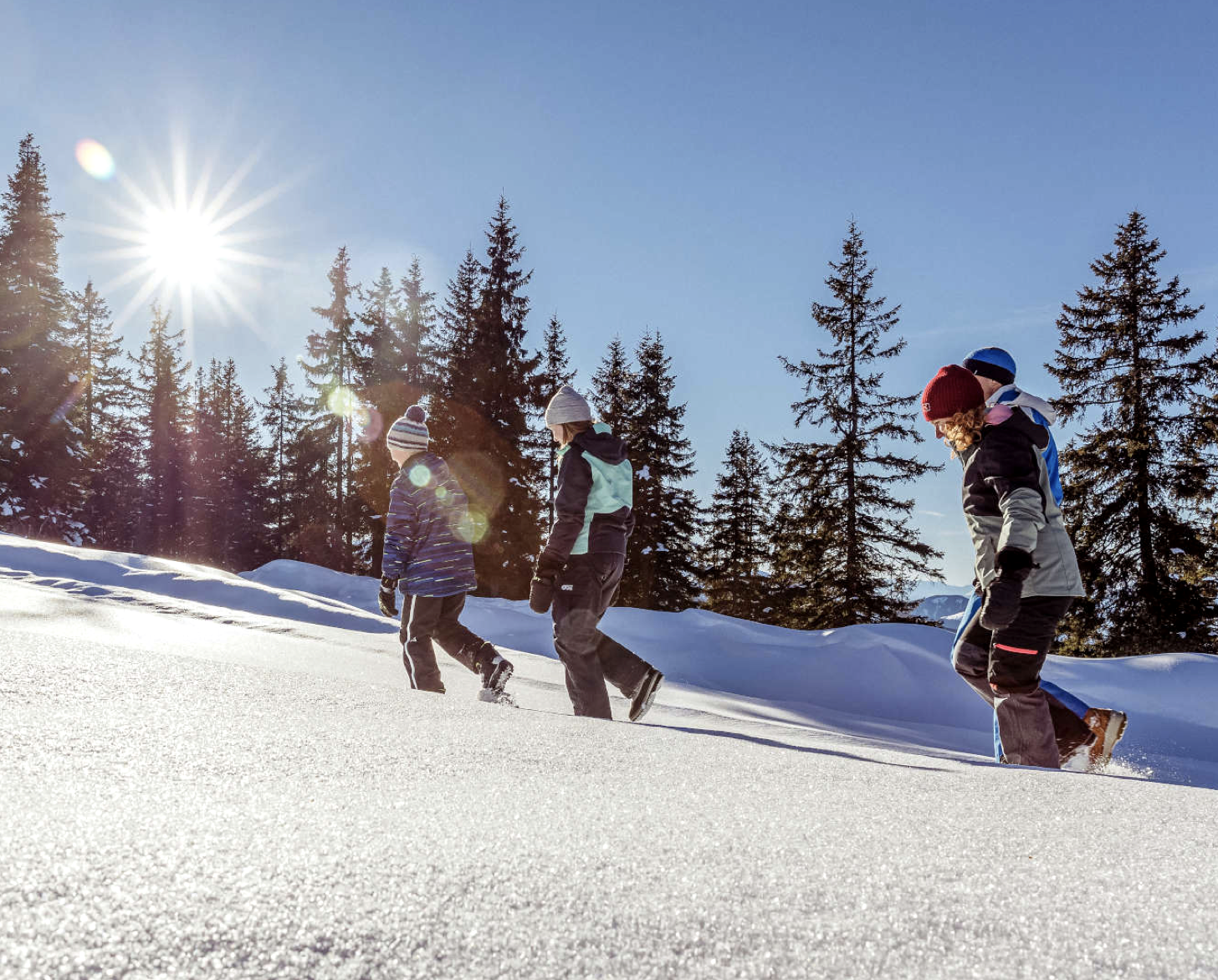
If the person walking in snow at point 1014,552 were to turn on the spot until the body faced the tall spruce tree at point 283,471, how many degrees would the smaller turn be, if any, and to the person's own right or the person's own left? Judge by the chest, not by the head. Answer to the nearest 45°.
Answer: approximately 45° to the person's own right

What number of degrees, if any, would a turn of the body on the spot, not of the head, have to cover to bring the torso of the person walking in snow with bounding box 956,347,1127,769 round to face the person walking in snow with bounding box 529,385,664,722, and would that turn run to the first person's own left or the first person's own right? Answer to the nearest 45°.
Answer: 0° — they already face them

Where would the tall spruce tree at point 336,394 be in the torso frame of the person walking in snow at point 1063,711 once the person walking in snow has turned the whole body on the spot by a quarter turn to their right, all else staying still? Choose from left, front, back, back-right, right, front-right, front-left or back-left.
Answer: front-left

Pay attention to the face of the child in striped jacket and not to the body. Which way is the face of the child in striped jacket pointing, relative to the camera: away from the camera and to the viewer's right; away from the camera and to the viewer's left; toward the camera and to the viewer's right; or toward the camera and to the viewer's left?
away from the camera and to the viewer's left

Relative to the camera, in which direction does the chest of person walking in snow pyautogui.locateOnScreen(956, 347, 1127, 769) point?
to the viewer's left

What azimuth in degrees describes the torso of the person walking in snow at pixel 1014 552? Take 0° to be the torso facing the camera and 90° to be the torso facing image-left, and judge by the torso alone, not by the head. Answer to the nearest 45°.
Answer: approximately 90°

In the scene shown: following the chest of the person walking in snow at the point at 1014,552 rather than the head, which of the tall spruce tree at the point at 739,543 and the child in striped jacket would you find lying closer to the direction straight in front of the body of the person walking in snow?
the child in striped jacket

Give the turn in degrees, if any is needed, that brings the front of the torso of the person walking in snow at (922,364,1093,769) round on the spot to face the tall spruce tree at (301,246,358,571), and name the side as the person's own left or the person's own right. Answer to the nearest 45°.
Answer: approximately 45° to the person's own right

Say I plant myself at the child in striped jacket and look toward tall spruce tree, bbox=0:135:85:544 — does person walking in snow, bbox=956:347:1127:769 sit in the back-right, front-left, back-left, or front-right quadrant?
back-right

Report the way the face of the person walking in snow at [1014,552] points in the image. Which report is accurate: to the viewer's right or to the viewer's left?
to the viewer's left

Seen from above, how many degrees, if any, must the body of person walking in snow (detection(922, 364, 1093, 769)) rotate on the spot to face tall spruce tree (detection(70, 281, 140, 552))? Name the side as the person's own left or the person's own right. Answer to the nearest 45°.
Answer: approximately 45° to the person's own right

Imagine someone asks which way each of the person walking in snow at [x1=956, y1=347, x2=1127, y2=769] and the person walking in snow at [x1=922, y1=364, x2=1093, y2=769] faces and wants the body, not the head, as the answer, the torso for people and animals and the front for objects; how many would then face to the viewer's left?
2
